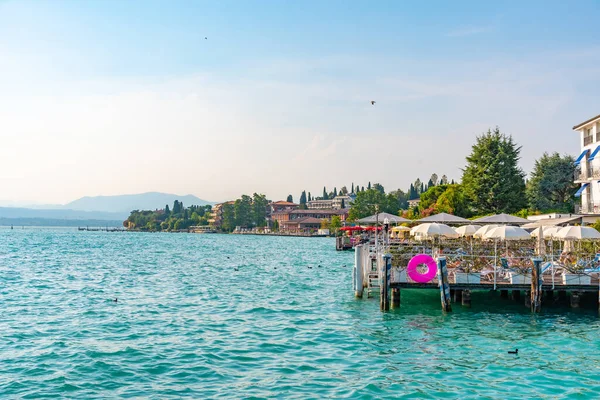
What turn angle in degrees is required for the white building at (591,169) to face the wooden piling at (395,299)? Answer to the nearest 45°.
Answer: approximately 45° to its left

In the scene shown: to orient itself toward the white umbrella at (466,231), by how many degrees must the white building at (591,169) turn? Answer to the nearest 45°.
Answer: approximately 45° to its left

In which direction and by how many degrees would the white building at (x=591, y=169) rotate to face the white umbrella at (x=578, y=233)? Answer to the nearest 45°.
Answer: approximately 45° to its left

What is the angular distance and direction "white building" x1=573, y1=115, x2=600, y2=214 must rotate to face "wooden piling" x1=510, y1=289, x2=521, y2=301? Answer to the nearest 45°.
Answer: approximately 45° to its left

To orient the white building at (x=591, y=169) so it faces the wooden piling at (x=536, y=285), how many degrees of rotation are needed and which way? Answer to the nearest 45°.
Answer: approximately 45° to its left

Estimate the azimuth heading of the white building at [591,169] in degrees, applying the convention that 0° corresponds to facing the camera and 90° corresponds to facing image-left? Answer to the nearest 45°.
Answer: approximately 45°

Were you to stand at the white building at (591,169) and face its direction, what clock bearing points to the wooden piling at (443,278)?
The wooden piling is roughly at 11 o'clock from the white building.

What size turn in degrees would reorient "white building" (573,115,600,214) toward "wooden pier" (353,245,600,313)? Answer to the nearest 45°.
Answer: approximately 45° to its left

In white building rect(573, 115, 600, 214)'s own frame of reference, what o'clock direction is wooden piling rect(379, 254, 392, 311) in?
The wooden piling is roughly at 11 o'clock from the white building.
